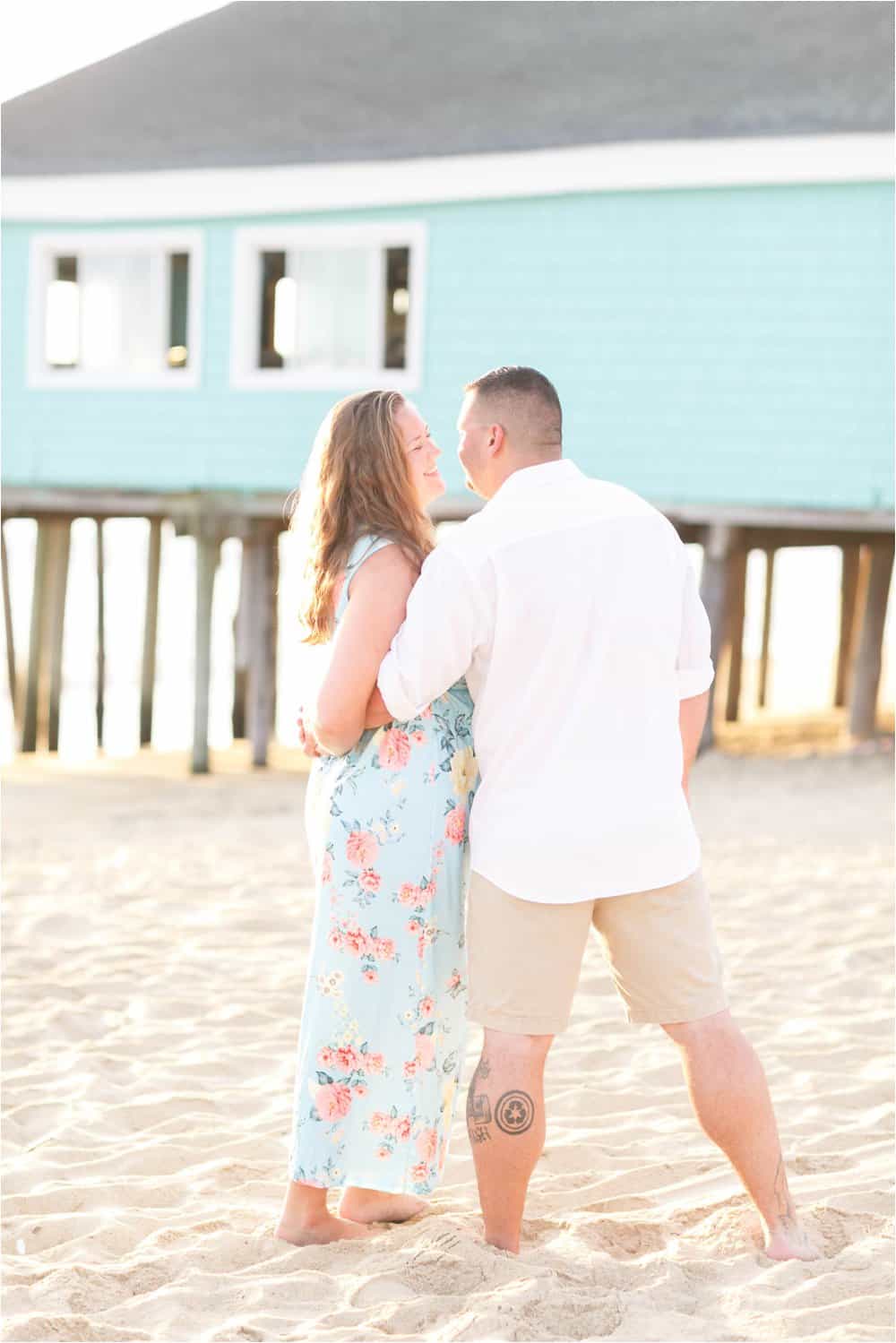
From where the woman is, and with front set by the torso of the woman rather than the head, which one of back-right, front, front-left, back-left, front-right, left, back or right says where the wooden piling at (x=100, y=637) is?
left

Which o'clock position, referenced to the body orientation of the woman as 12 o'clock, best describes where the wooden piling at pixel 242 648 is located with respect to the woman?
The wooden piling is roughly at 9 o'clock from the woman.

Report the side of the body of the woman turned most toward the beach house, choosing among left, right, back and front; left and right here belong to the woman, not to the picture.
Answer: left

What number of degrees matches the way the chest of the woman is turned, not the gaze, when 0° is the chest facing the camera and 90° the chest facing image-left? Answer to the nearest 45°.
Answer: approximately 270°
